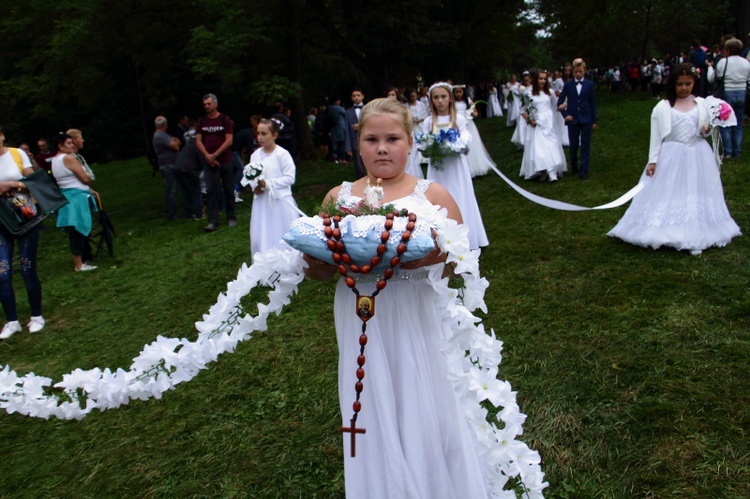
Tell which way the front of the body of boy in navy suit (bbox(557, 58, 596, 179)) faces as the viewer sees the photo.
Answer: toward the camera

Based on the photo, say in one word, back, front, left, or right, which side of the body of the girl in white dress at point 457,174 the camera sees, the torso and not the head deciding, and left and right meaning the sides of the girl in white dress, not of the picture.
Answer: front

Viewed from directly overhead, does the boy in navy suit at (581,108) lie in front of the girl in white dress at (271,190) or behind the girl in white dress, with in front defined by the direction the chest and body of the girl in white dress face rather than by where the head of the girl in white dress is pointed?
behind

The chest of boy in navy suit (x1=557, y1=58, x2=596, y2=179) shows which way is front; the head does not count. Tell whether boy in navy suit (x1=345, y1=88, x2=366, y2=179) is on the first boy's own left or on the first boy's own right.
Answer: on the first boy's own right

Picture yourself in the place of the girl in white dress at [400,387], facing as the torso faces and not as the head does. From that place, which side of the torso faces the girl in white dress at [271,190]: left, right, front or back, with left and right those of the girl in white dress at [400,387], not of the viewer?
back

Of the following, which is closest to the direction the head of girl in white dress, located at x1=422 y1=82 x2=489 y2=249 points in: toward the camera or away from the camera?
toward the camera

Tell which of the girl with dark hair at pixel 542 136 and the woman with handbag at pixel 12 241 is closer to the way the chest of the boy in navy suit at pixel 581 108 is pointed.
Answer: the woman with handbag

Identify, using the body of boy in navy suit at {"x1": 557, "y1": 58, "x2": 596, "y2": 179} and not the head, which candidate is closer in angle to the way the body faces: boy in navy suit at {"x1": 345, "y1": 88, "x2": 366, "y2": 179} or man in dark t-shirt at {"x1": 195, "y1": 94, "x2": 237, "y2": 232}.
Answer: the man in dark t-shirt

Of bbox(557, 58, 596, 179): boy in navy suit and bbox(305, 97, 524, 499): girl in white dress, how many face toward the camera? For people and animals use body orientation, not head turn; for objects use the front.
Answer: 2

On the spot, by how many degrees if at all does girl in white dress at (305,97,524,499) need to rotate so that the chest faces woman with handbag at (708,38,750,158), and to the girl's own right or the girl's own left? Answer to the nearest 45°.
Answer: approximately 135° to the girl's own left

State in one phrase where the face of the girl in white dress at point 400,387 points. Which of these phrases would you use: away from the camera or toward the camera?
toward the camera

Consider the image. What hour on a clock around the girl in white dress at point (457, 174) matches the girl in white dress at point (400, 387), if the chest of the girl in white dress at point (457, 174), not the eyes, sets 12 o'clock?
the girl in white dress at point (400, 387) is roughly at 12 o'clock from the girl in white dress at point (457, 174).

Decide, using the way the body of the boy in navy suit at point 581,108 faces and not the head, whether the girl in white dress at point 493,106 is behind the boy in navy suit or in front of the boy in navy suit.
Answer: behind

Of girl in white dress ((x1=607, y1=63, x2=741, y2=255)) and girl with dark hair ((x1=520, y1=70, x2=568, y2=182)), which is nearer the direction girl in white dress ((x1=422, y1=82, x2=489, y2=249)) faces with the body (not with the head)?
the girl in white dress

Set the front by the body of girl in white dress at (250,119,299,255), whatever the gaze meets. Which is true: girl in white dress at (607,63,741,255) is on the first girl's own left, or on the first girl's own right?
on the first girl's own left

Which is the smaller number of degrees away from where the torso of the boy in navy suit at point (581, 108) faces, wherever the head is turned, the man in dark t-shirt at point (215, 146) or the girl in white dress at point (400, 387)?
the girl in white dress
